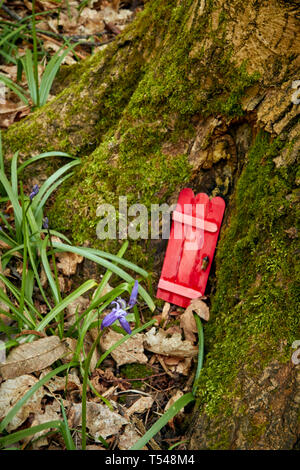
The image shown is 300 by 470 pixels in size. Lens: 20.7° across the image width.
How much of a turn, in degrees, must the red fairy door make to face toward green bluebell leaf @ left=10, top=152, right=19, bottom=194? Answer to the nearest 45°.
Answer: approximately 90° to its right

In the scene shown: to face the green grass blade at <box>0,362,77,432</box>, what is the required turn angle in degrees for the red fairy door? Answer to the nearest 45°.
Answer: approximately 45° to its right

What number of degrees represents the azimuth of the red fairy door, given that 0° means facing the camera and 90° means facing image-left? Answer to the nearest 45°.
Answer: approximately 0°

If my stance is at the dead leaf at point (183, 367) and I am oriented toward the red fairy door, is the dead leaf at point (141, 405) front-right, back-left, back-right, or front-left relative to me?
back-left
